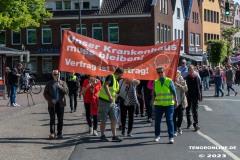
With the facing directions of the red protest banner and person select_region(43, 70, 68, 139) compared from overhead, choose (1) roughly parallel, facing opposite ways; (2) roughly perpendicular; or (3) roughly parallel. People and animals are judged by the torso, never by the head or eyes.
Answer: roughly parallel

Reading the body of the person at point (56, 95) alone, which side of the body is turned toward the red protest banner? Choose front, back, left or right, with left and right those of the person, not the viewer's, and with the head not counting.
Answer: left

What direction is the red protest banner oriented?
toward the camera

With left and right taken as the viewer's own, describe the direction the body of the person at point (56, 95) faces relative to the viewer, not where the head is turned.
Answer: facing the viewer

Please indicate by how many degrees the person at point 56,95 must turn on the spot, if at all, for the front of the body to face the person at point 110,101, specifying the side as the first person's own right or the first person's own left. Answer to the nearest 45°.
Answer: approximately 45° to the first person's own left

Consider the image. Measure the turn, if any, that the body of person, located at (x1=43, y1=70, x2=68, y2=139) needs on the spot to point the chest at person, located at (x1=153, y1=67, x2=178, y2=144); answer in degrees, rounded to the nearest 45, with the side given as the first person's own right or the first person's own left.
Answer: approximately 45° to the first person's own left

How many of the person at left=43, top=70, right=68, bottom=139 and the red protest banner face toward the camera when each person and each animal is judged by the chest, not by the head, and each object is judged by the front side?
2

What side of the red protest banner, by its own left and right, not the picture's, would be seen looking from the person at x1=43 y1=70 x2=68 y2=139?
right

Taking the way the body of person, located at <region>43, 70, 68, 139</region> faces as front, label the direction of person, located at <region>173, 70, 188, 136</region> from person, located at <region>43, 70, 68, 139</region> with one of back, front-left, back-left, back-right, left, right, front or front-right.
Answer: left
